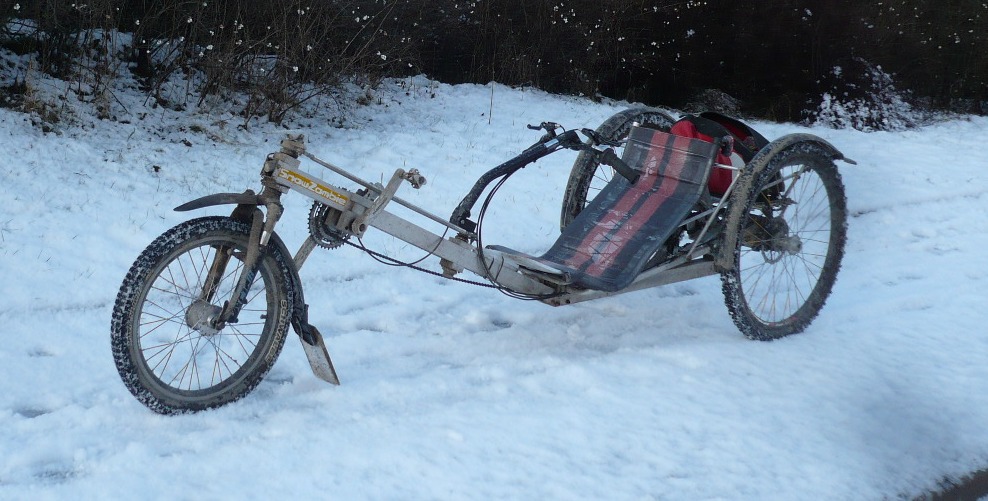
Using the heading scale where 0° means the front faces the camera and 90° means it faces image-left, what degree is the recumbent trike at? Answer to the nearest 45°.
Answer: approximately 45°
